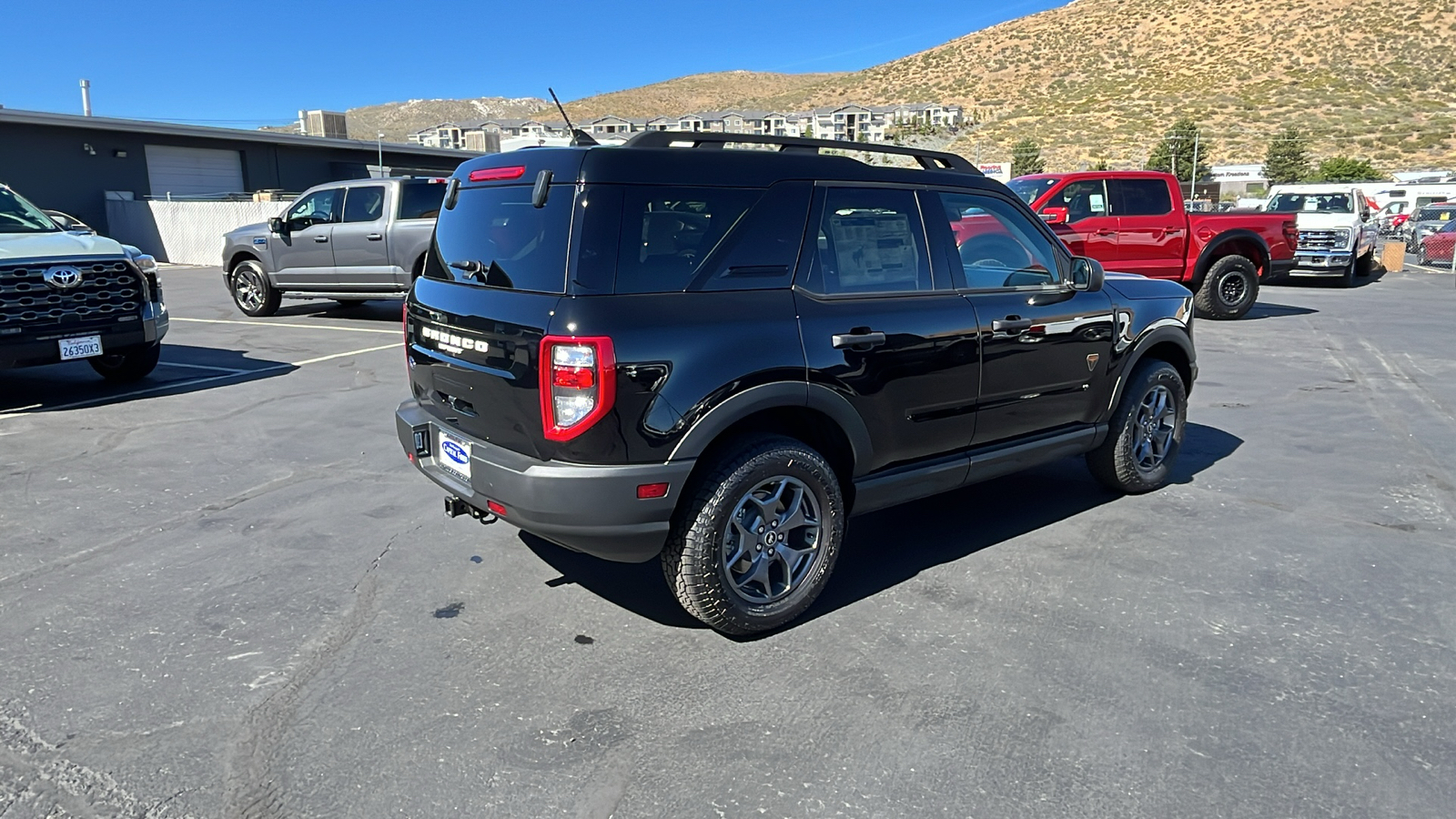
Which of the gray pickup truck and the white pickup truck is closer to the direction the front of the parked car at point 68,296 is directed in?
the white pickup truck

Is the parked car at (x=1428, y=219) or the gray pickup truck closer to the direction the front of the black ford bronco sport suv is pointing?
the parked car

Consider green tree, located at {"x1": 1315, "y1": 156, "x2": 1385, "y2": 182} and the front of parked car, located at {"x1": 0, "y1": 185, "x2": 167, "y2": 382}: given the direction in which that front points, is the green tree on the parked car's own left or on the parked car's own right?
on the parked car's own left

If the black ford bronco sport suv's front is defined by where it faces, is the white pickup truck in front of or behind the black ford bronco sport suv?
in front

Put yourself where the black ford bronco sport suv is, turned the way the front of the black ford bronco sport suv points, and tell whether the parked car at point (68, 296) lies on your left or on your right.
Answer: on your left

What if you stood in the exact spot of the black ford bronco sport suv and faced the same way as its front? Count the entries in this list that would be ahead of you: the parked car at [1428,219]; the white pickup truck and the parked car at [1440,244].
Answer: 3

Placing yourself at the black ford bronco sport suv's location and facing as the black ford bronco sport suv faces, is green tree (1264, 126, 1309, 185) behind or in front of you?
in front

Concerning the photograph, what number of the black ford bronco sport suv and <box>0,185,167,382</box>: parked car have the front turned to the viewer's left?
0

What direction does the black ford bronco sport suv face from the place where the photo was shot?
facing away from the viewer and to the right of the viewer

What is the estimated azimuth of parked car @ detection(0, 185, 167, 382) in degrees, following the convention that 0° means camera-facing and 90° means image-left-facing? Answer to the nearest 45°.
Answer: approximately 315°

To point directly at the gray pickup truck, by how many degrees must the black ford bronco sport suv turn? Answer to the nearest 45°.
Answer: approximately 90° to its left

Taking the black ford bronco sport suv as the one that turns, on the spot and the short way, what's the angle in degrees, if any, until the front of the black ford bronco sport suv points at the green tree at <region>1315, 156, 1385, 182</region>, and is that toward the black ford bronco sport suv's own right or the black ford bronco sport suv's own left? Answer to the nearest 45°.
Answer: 0° — it already faces it
